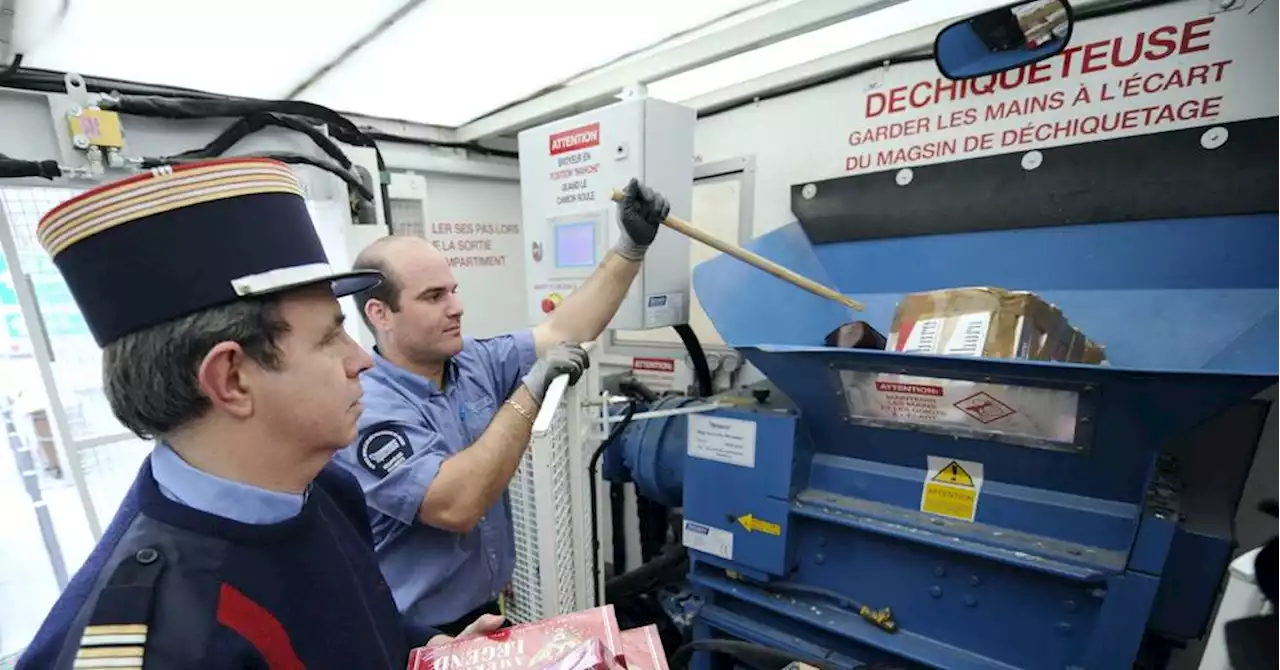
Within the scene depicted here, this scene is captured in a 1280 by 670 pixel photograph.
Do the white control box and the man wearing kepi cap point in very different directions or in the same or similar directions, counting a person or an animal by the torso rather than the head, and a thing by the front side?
very different directions

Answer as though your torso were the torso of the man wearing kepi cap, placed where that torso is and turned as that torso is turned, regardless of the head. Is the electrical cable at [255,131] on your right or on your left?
on your left

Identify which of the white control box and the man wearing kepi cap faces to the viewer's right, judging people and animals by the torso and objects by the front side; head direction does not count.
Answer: the man wearing kepi cap

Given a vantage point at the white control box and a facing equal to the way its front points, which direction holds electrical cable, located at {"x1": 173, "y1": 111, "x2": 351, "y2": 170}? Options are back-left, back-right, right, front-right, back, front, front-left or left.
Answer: front-right

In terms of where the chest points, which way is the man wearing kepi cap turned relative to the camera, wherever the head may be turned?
to the viewer's right

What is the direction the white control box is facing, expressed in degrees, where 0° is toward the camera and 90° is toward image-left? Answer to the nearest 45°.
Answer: approximately 45°

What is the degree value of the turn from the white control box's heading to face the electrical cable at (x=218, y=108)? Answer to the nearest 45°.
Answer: approximately 45° to its right

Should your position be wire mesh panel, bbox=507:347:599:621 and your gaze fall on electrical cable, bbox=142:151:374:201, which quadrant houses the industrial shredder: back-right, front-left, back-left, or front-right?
back-right

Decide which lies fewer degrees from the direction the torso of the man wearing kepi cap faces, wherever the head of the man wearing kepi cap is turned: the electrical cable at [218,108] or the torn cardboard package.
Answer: the torn cardboard package

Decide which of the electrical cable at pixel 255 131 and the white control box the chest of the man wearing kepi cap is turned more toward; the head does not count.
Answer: the white control box

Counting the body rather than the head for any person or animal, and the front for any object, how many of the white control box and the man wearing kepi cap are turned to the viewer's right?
1

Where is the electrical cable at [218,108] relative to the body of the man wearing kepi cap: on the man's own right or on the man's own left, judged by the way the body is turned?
on the man's own left
